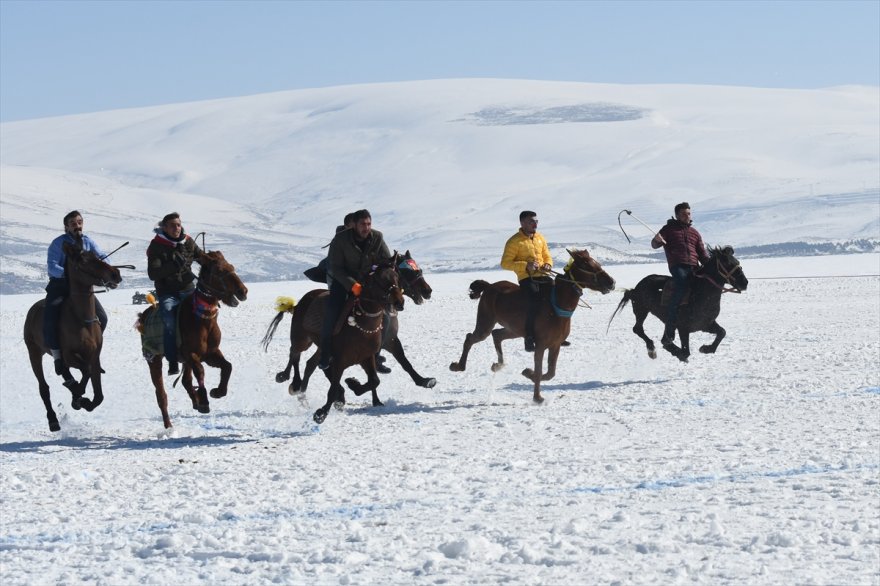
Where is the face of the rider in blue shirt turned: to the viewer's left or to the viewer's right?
to the viewer's right

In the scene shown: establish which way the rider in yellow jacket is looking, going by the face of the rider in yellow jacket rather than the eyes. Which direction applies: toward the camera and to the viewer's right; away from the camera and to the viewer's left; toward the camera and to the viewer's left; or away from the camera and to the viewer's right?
toward the camera and to the viewer's right

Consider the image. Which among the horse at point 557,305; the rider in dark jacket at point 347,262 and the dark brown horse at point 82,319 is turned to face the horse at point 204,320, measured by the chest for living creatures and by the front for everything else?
the dark brown horse

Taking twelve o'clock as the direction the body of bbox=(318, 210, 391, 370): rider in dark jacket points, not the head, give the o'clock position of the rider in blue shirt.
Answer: The rider in blue shirt is roughly at 5 o'clock from the rider in dark jacket.

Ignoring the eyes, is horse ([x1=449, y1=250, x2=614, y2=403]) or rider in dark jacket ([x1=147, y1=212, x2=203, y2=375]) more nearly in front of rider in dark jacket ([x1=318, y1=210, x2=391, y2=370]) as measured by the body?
the horse

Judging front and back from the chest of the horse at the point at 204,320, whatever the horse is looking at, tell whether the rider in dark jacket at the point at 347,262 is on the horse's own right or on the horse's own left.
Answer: on the horse's own left

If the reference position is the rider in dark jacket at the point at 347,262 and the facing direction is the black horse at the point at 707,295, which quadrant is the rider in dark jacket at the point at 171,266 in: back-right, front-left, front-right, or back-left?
back-left
